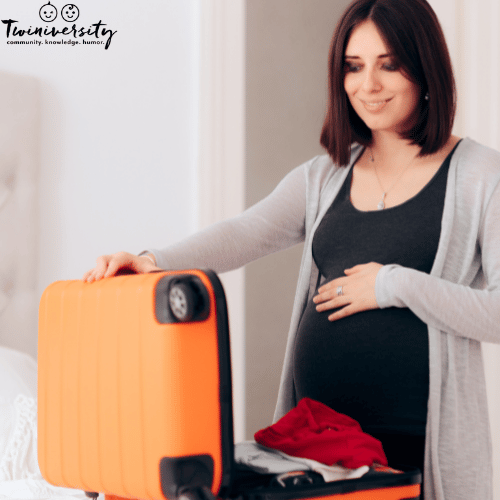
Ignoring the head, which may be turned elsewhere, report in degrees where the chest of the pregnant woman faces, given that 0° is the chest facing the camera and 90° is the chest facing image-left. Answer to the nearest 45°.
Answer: approximately 45°

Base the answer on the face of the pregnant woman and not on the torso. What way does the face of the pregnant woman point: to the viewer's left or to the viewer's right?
to the viewer's left

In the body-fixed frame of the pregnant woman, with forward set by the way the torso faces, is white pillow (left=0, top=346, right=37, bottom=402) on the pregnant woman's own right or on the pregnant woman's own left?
on the pregnant woman's own right
